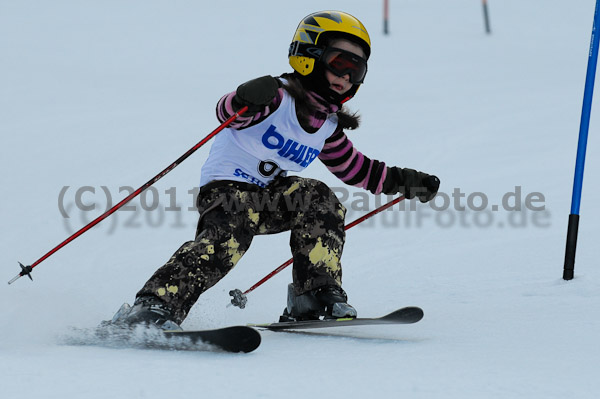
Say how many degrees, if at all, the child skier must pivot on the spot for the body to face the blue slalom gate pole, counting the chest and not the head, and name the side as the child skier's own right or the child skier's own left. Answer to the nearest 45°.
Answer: approximately 45° to the child skier's own left

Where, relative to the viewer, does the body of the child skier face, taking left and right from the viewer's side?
facing the viewer and to the right of the viewer

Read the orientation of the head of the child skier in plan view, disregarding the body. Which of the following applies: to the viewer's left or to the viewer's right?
to the viewer's right
